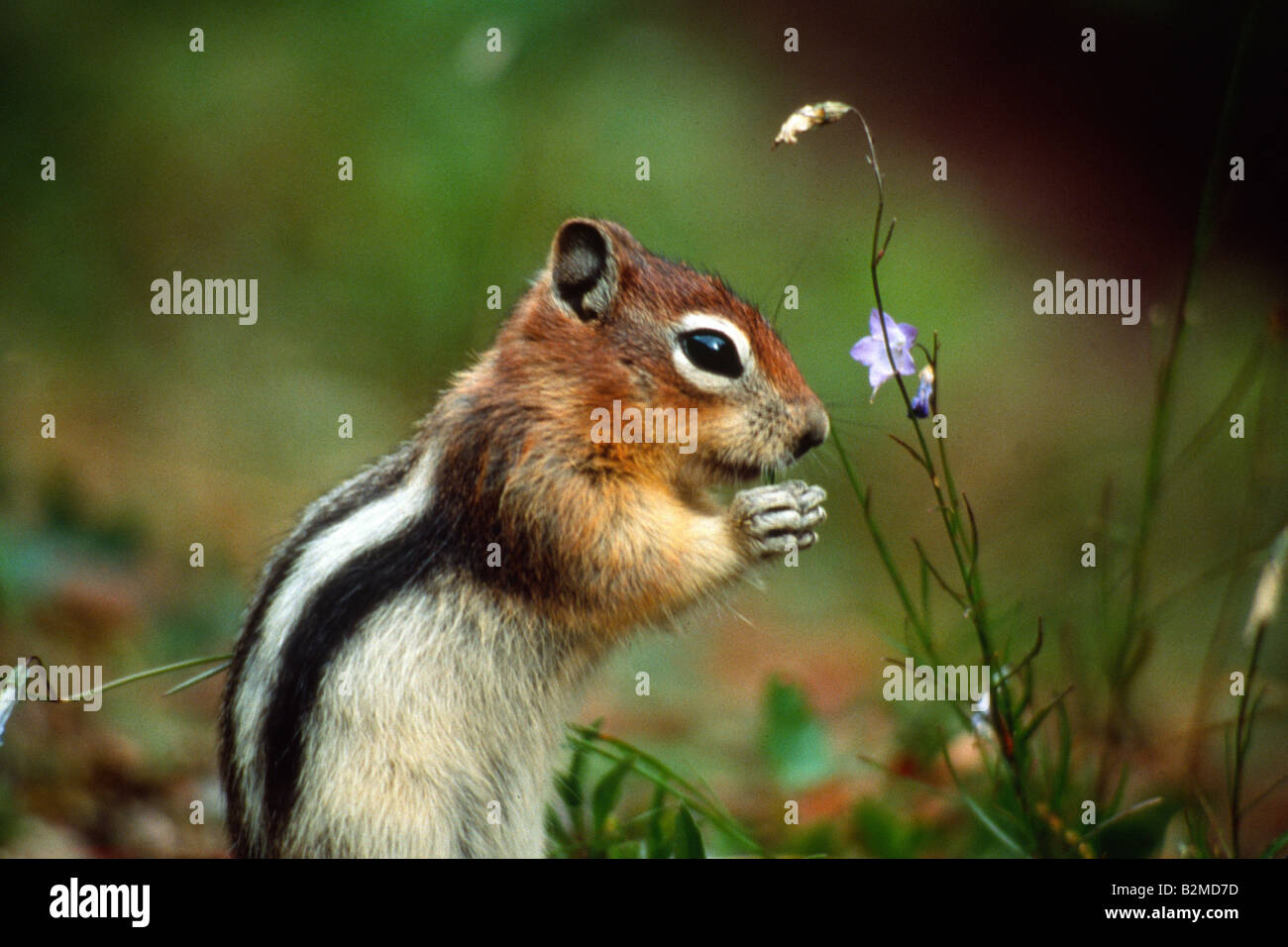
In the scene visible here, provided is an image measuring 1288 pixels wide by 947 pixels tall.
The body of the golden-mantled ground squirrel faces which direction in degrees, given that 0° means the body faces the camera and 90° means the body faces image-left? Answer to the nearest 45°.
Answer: approximately 270°
